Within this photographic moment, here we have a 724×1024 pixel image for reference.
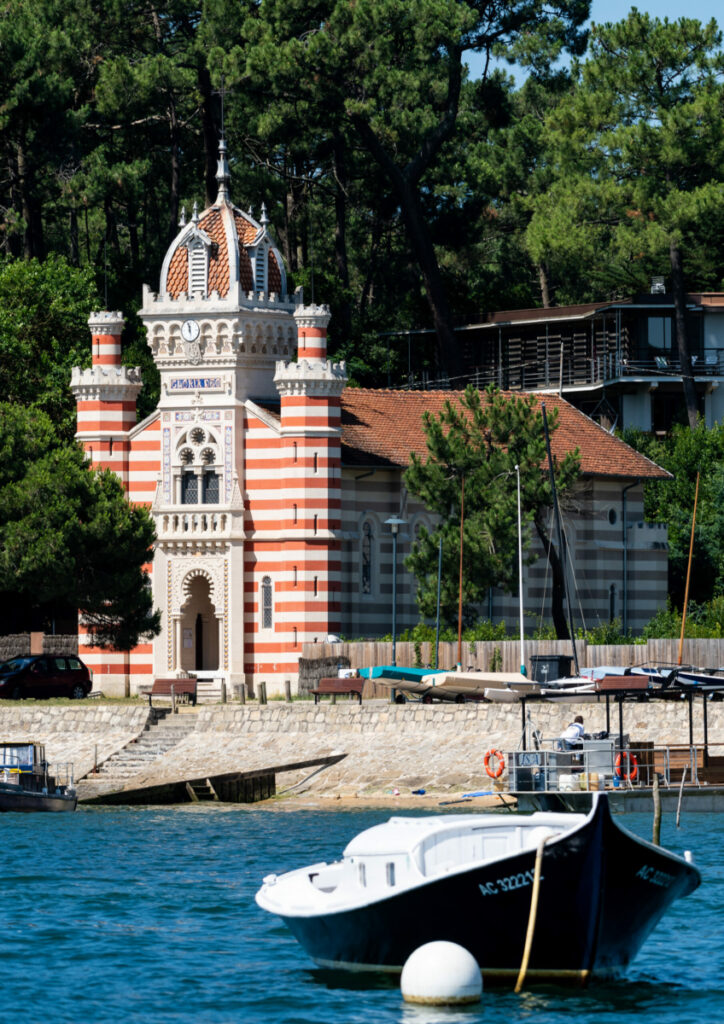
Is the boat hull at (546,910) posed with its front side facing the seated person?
no

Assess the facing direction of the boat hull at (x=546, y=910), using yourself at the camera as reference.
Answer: facing the viewer and to the right of the viewer

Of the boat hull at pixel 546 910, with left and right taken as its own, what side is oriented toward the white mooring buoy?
right

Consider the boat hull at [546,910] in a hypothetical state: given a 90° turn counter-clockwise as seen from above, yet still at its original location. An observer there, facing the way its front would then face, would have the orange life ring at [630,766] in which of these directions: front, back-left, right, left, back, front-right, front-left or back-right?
front-left
